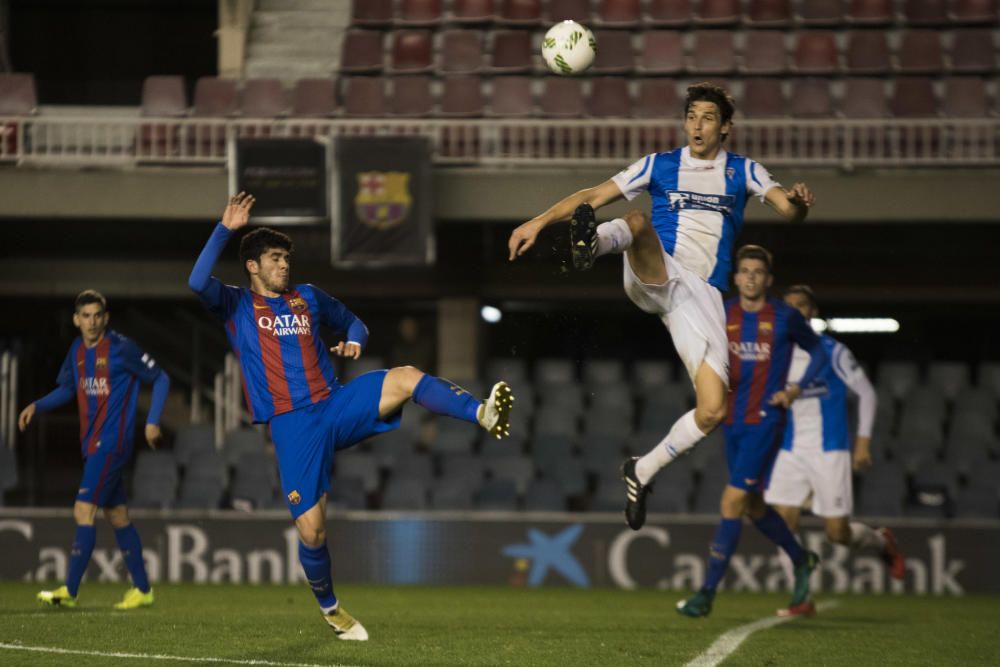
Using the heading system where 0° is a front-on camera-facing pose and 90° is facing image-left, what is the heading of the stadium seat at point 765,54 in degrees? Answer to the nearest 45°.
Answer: approximately 0°

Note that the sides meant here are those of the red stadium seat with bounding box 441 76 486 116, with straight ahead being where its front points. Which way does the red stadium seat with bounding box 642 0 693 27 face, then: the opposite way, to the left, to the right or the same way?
the same way

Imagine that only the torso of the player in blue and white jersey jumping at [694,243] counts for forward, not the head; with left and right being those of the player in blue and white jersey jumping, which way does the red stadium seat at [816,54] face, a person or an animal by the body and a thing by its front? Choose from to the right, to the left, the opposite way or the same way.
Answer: the same way

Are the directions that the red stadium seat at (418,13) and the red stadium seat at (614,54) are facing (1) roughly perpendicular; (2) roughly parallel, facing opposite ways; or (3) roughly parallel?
roughly parallel

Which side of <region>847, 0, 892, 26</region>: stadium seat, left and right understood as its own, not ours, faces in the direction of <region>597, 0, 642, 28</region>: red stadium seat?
right

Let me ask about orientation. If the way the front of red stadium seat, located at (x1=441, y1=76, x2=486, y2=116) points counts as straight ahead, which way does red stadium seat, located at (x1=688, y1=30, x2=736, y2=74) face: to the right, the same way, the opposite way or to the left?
the same way

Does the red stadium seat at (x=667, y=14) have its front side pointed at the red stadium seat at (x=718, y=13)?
no

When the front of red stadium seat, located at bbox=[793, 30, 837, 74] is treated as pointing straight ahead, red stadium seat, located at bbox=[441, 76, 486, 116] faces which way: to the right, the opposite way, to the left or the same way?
the same way

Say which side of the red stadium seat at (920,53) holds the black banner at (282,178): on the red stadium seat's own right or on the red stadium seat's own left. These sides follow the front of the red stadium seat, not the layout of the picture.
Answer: on the red stadium seat's own right

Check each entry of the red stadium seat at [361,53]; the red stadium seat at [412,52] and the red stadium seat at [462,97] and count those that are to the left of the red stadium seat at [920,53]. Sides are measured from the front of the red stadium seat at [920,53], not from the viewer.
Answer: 0

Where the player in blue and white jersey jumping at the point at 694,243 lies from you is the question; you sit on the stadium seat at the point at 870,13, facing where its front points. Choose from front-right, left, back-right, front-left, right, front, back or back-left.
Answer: front

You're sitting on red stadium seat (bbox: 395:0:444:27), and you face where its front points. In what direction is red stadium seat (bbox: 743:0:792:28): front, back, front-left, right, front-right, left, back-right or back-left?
left

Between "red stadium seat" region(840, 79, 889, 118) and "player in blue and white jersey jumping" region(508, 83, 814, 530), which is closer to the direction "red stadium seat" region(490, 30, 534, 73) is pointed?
the player in blue and white jersey jumping

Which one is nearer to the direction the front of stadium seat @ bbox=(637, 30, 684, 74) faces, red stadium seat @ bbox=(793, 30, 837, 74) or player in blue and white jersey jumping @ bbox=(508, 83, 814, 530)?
the player in blue and white jersey jumping

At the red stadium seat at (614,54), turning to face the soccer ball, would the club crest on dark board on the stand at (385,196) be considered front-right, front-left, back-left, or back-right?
front-right

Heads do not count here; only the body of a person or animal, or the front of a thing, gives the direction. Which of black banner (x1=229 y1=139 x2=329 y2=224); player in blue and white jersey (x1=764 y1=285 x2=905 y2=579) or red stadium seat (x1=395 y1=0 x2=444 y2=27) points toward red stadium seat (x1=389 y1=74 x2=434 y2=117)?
red stadium seat (x1=395 y1=0 x2=444 y2=27)

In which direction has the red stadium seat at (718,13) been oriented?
toward the camera

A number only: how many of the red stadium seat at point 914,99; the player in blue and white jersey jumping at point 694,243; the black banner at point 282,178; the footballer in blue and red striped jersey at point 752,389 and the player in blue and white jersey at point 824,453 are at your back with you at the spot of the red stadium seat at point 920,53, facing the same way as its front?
0

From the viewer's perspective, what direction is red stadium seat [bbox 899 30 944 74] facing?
toward the camera

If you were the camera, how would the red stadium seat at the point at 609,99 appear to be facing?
facing the viewer

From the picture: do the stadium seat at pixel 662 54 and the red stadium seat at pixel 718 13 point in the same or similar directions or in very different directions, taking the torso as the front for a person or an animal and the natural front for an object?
same or similar directions
